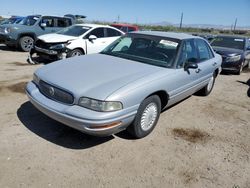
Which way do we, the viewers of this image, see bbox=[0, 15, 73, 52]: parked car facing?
facing the viewer and to the left of the viewer

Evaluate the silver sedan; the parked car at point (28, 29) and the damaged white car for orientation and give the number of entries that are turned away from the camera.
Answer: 0

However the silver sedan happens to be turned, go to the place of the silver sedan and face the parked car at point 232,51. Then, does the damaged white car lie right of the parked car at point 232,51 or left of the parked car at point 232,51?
left

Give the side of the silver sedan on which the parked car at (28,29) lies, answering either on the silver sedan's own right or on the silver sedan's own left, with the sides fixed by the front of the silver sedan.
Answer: on the silver sedan's own right

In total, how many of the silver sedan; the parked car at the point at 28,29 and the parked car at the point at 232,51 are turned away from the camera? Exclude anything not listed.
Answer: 0

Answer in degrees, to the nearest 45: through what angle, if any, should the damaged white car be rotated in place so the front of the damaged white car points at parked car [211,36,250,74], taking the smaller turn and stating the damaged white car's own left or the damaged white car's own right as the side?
approximately 135° to the damaged white car's own left

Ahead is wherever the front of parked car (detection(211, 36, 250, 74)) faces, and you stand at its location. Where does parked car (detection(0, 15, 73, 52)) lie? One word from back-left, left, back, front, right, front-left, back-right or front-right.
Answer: front-right

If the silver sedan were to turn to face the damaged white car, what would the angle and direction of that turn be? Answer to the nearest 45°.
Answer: approximately 135° to its right

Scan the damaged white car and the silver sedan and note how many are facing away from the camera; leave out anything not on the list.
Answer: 0

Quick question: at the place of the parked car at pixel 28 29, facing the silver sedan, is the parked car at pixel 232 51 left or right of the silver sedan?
left

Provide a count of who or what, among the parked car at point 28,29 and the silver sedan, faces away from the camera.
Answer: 0
